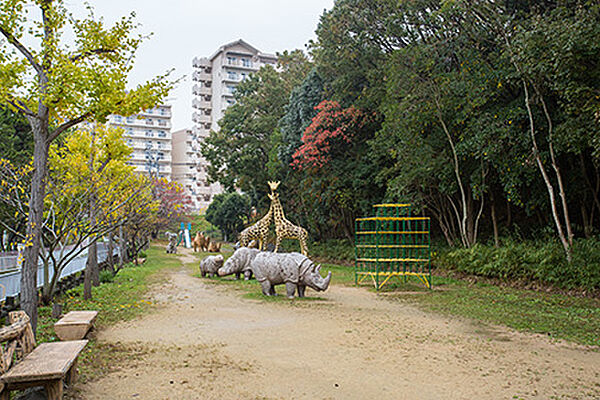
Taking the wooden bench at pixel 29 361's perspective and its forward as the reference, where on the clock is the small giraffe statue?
The small giraffe statue is roughly at 10 o'clock from the wooden bench.

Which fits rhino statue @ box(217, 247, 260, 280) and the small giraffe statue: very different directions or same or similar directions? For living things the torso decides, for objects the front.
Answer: very different directions

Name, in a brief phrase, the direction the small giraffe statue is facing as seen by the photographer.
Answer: facing to the right of the viewer

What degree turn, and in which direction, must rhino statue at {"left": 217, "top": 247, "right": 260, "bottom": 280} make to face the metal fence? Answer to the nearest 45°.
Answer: approximately 45° to its left

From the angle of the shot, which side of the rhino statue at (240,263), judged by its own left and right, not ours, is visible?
left

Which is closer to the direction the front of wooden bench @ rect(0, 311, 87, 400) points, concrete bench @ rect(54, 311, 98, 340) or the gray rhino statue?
the gray rhino statue

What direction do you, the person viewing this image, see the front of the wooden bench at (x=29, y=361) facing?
facing to the right of the viewer

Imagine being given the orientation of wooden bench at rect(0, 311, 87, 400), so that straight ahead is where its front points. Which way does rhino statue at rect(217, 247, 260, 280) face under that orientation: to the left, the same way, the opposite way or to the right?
the opposite way

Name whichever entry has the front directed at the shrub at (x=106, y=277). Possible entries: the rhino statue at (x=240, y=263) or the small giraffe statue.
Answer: the rhino statue

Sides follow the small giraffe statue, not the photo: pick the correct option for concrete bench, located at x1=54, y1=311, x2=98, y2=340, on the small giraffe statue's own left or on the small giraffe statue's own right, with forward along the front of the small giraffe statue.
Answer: on the small giraffe statue's own right
